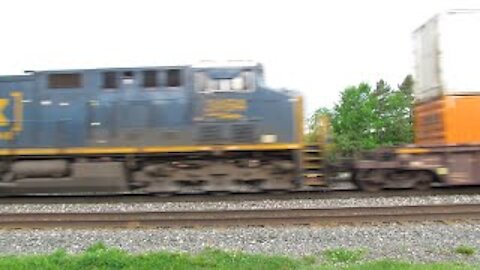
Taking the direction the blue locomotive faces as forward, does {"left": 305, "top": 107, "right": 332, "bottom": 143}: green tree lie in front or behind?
in front

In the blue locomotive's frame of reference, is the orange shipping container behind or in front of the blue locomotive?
in front

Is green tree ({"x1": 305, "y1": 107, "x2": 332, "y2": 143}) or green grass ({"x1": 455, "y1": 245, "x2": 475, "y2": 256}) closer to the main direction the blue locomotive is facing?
the green tree

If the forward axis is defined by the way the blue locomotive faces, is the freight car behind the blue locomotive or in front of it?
in front

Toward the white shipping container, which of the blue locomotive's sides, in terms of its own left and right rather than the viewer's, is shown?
front

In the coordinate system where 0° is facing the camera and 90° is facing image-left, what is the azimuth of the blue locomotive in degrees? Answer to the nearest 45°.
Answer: approximately 270°

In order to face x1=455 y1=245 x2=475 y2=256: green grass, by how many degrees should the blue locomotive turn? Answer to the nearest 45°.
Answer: approximately 45° to its right
